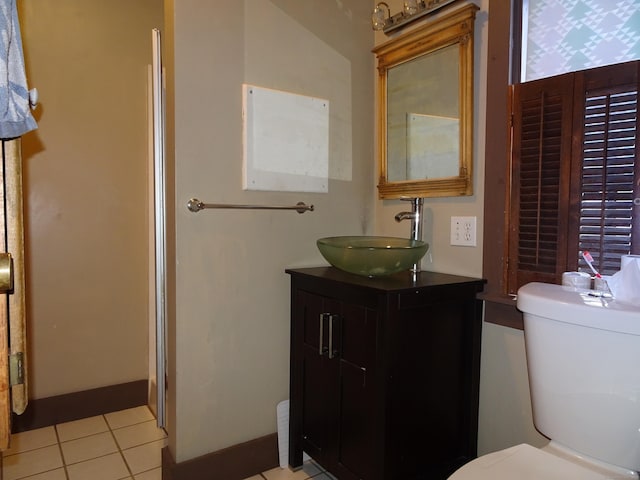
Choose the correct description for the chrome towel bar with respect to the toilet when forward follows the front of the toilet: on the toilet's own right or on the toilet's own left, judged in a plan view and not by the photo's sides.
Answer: on the toilet's own right

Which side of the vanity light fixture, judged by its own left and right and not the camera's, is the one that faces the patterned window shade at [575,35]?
left

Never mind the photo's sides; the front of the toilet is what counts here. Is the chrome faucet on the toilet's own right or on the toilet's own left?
on the toilet's own right

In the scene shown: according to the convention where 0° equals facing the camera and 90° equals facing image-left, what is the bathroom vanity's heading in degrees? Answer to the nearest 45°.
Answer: approximately 45°
